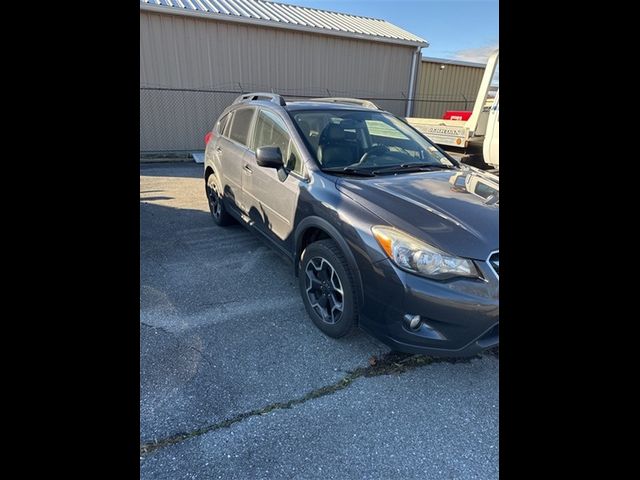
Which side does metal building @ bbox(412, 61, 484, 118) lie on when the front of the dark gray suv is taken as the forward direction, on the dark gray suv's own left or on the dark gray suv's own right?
on the dark gray suv's own left

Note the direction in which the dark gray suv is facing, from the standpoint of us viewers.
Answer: facing the viewer and to the right of the viewer

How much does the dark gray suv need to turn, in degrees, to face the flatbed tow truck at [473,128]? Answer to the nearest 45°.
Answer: approximately 135° to its left

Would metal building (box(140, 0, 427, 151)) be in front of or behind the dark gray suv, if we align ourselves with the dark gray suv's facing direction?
behind

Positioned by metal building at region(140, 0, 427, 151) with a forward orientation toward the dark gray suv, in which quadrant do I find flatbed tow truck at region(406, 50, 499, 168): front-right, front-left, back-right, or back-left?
front-left
